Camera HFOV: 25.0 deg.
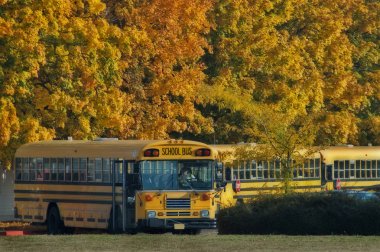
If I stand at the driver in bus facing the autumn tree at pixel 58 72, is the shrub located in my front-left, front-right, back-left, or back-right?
back-right

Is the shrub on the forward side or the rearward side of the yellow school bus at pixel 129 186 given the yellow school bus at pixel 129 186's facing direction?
on the forward side

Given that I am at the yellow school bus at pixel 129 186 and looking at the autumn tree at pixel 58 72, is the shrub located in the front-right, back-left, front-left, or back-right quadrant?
back-right

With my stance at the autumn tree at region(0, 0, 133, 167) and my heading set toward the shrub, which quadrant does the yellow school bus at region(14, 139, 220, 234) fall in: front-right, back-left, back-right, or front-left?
front-right

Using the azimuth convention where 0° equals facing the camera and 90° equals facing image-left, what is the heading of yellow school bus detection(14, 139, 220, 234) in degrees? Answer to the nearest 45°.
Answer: approximately 315°
